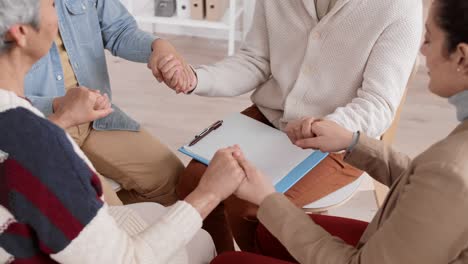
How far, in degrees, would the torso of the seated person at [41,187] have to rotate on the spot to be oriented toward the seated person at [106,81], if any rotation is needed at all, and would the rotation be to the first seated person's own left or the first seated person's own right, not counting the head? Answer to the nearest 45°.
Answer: approximately 45° to the first seated person's own left

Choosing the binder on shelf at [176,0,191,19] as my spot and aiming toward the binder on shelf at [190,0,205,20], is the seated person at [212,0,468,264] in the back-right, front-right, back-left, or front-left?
front-right

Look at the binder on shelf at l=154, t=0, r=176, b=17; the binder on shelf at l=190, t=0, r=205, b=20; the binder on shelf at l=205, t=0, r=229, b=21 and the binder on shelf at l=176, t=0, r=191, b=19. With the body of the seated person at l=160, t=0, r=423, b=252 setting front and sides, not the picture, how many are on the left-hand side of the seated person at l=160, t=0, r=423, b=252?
0

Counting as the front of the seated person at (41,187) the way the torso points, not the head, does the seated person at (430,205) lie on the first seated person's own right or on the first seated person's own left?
on the first seated person's own right

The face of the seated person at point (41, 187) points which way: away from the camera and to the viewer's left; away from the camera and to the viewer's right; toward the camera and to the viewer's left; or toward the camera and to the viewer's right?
away from the camera and to the viewer's right

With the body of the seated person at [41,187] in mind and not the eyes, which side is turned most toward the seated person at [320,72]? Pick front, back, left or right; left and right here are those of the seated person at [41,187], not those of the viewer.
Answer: front

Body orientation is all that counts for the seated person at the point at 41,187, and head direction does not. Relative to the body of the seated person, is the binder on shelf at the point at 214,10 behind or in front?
in front

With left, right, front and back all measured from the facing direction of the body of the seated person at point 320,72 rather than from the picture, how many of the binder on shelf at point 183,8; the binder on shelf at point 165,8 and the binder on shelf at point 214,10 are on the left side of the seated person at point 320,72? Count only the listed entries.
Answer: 0

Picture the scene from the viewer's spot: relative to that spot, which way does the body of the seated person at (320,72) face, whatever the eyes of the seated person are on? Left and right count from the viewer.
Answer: facing the viewer and to the left of the viewer

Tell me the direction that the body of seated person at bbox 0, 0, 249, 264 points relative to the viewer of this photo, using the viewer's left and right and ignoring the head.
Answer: facing away from the viewer and to the right of the viewer

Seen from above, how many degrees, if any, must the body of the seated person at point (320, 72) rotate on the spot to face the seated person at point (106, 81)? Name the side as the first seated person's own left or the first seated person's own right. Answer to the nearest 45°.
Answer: approximately 45° to the first seated person's own right

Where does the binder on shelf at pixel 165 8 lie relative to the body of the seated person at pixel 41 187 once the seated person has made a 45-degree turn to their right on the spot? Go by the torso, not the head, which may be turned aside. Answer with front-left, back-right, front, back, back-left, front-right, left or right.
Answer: left

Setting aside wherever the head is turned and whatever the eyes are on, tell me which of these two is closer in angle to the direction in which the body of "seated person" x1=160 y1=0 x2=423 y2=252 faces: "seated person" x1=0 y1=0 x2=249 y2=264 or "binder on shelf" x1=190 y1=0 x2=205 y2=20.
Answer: the seated person

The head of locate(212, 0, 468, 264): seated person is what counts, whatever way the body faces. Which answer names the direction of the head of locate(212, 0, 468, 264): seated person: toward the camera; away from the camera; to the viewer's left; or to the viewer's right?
to the viewer's left

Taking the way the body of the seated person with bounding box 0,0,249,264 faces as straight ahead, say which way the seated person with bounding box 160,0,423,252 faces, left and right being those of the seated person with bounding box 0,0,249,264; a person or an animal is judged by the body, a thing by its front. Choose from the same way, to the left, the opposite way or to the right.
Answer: the opposite way
